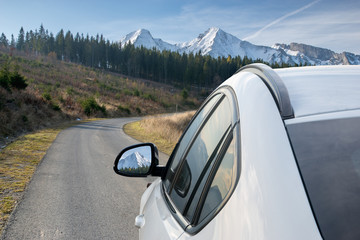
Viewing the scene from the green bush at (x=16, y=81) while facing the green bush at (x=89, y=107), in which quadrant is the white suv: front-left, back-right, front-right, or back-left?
back-right

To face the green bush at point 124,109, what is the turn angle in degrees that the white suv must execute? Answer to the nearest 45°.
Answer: approximately 45° to its right

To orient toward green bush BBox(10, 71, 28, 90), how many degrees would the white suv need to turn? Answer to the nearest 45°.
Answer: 0° — it already faces it

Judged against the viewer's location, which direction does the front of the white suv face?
facing away from the viewer and to the left of the viewer
